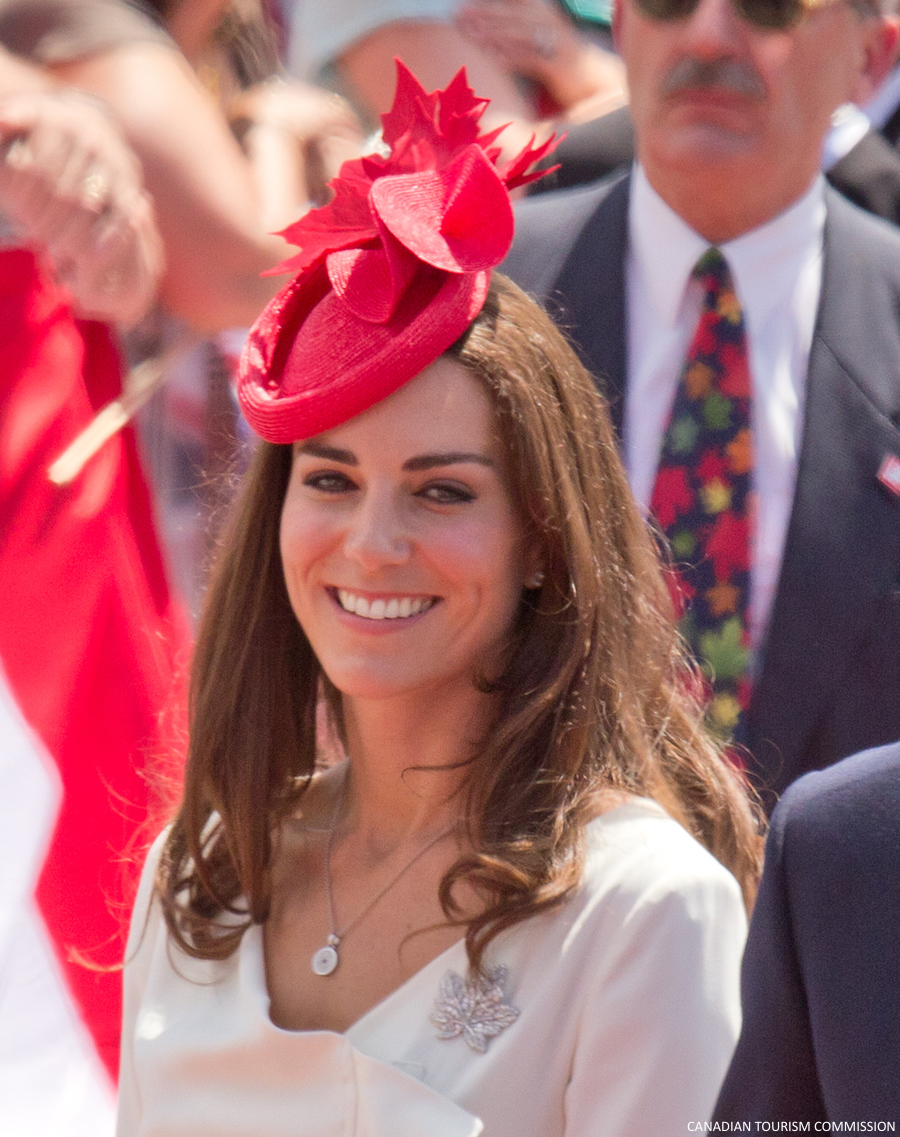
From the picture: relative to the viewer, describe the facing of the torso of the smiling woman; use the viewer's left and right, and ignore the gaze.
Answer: facing the viewer and to the left of the viewer

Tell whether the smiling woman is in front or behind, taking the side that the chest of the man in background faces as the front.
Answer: in front

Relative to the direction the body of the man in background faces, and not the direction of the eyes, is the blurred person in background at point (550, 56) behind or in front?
behind

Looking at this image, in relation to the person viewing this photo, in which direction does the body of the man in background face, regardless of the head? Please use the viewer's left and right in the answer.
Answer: facing the viewer

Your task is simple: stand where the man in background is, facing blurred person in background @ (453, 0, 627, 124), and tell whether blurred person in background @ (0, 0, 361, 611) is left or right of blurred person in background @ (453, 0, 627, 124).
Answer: left

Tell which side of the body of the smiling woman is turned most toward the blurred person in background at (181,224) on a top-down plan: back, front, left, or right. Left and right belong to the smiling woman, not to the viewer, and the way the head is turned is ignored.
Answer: right

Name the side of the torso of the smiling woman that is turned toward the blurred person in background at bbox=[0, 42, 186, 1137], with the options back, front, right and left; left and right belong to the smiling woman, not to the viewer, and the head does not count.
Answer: right

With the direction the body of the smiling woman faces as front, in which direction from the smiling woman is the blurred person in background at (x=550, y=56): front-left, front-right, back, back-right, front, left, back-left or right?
back-right

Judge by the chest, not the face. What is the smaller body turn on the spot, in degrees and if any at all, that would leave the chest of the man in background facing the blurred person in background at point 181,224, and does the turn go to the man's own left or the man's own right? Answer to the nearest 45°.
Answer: approximately 90° to the man's own right

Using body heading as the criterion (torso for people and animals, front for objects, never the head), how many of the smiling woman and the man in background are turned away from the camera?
0
